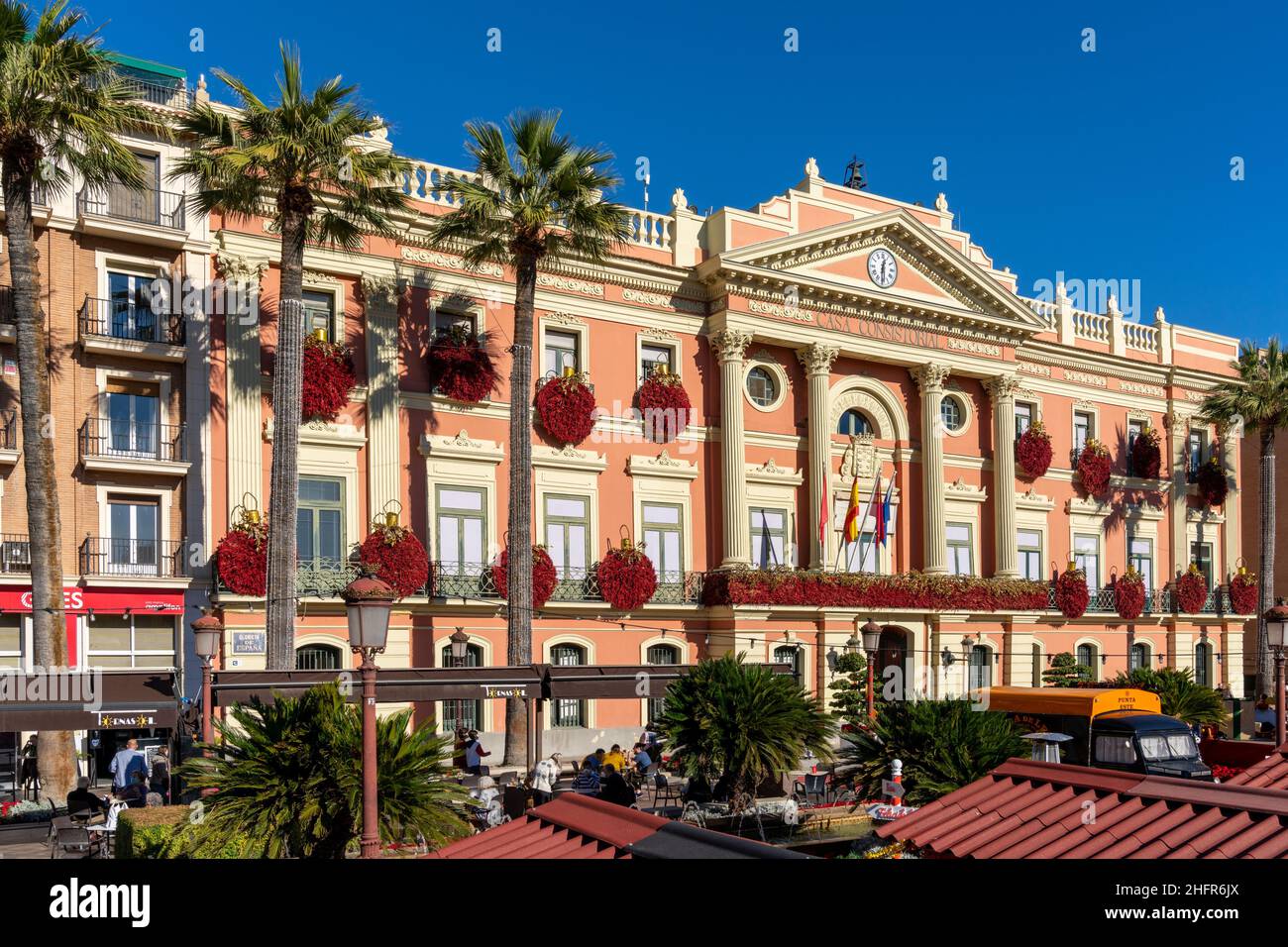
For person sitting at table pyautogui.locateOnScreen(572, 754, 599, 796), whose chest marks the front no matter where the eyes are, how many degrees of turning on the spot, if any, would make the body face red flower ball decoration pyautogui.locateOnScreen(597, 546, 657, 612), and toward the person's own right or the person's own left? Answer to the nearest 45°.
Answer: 0° — they already face it

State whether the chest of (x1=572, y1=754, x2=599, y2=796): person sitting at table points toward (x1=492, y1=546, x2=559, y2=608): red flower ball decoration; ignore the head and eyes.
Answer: yes

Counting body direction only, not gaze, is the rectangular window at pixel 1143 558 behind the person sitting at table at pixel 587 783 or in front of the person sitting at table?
in front

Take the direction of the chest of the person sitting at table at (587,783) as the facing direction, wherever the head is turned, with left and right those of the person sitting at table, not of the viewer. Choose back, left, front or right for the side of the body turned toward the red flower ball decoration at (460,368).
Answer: front

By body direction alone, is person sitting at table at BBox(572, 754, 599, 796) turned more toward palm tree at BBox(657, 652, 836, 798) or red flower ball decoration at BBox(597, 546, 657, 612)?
the red flower ball decoration

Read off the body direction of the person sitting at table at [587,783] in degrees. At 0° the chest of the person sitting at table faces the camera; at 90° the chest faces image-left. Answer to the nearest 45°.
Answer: approximately 180°

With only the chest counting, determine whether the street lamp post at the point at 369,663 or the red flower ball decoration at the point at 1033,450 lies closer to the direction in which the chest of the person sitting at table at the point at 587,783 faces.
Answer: the red flower ball decoration
